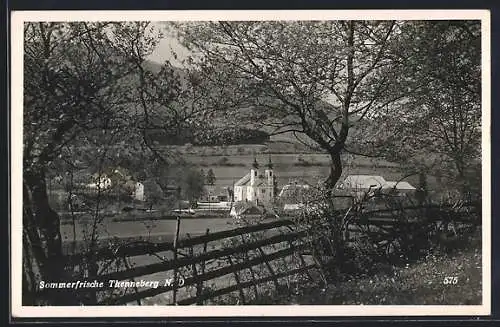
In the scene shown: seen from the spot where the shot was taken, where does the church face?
facing the viewer and to the right of the viewer
